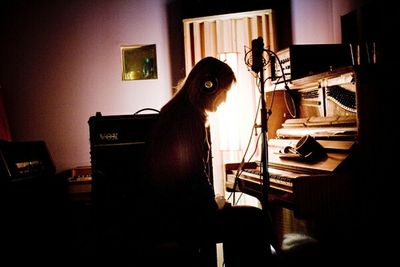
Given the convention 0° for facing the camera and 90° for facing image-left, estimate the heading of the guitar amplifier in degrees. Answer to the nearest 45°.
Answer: approximately 0°

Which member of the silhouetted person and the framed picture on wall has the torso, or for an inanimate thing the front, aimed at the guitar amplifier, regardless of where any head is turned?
the framed picture on wall

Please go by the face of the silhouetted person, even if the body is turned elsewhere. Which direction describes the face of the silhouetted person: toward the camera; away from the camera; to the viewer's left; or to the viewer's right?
to the viewer's right

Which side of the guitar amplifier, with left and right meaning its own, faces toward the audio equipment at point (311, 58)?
left

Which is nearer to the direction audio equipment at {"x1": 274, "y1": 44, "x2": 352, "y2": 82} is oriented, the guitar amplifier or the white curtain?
the guitar amplifier

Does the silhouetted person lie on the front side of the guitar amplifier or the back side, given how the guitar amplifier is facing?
on the front side

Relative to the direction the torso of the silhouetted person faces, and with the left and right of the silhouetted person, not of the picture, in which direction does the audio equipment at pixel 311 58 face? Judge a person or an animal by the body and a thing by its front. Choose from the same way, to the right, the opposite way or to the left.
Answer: the opposite way

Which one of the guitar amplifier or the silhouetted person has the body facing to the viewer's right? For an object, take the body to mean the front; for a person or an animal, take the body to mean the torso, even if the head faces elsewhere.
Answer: the silhouetted person

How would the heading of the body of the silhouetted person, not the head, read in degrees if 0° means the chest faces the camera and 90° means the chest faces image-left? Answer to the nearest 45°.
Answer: approximately 270°

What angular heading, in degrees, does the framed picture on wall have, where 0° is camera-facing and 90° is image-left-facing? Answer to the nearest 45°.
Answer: approximately 0°

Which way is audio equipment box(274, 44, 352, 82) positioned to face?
to the viewer's left

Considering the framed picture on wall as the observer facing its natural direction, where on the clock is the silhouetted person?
The silhouetted person is roughly at 12 o'clock from the framed picture on wall.

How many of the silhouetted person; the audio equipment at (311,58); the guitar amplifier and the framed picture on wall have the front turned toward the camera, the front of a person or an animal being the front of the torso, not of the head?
2

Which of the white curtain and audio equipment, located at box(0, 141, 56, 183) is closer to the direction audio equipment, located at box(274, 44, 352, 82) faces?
the audio equipment

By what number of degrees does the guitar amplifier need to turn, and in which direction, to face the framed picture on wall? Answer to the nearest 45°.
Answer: approximately 180°
